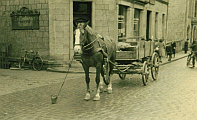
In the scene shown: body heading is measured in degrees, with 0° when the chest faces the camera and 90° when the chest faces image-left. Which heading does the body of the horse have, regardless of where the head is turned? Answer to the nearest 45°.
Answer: approximately 45°

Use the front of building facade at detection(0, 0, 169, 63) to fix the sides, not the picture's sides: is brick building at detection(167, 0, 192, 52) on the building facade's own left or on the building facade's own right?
on the building facade's own left

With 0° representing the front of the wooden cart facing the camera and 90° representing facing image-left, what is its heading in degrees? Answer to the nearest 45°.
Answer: approximately 45°

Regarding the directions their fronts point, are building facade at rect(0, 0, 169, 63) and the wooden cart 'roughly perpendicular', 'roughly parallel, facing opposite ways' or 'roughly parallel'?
roughly perpendicular

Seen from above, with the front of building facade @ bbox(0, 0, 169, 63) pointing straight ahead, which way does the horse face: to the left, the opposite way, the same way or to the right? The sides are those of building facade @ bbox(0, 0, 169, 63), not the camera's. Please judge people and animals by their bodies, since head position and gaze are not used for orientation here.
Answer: to the right

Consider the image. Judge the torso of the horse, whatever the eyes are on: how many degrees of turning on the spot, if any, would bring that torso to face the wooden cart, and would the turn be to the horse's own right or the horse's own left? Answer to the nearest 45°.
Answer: approximately 180°

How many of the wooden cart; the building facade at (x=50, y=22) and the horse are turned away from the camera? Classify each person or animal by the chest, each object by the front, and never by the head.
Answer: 0

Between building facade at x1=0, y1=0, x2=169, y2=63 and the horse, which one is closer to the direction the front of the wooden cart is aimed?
the horse

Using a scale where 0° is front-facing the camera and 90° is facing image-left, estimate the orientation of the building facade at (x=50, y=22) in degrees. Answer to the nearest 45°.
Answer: approximately 315°

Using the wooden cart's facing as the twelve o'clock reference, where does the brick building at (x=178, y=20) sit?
The brick building is roughly at 5 o'clock from the wooden cart.

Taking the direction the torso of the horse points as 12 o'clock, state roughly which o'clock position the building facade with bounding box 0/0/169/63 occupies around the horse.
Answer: The building facade is roughly at 4 o'clock from the horse.

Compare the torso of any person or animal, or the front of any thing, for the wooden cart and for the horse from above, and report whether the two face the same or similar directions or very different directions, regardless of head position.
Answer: same or similar directions

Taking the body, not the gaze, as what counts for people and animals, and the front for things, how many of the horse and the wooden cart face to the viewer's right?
0
